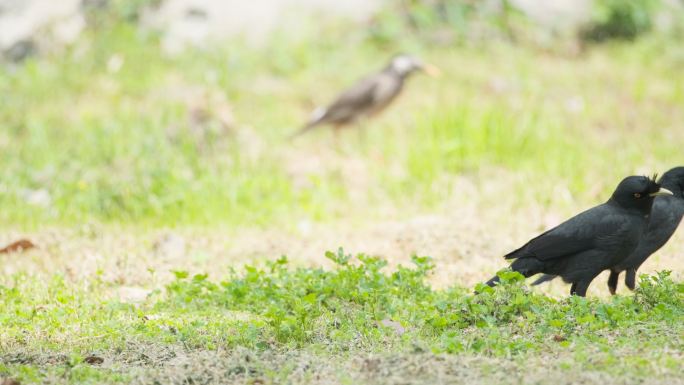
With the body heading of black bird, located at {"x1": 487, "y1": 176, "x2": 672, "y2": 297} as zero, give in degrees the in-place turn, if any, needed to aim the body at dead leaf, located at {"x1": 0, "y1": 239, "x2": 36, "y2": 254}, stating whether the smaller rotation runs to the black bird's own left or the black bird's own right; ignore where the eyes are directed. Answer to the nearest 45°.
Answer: approximately 180°

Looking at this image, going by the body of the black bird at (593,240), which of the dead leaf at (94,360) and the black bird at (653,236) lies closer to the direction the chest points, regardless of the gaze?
the black bird

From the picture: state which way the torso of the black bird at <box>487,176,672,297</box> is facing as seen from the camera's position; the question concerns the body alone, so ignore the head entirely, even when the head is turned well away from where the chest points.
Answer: to the viewer's right

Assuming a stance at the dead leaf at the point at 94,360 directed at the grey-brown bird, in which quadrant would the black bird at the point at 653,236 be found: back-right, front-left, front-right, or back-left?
front-right

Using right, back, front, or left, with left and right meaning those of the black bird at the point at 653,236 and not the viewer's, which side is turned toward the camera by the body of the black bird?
right

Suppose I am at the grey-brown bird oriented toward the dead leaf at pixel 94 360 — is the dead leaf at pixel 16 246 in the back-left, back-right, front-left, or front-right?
front-right

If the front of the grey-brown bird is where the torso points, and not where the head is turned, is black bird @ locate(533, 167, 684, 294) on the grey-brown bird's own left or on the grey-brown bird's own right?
on the grey-brown bird's own right

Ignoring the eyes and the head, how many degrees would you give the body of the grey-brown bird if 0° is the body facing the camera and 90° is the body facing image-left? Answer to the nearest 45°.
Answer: approximately 270°

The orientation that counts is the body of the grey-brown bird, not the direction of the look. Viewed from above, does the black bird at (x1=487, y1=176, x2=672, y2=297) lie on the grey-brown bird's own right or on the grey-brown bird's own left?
on the grey-brown bird's own right

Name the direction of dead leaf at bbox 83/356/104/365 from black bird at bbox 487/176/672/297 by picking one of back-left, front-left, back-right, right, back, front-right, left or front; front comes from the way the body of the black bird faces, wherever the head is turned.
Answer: back-right

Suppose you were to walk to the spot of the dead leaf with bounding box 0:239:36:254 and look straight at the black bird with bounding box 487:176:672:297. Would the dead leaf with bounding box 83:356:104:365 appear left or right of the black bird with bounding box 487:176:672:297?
right

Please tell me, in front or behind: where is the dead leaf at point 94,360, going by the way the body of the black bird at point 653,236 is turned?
behind
